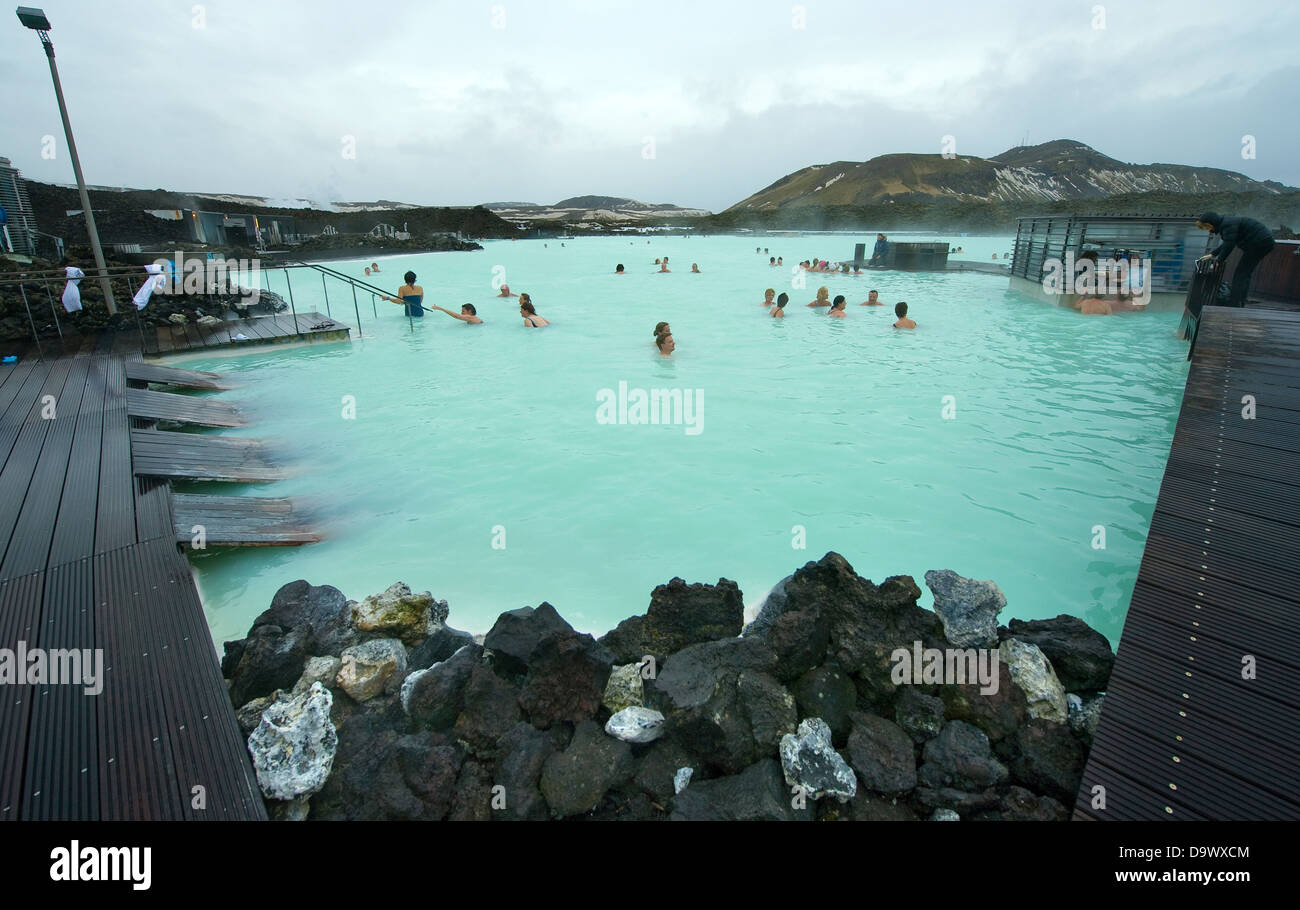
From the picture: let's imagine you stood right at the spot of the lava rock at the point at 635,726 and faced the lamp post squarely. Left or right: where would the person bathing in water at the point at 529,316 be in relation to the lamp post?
right

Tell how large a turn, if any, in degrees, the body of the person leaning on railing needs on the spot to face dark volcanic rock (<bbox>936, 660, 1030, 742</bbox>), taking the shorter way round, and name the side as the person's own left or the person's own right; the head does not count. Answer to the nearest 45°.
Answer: approximately 90° to the person's own left

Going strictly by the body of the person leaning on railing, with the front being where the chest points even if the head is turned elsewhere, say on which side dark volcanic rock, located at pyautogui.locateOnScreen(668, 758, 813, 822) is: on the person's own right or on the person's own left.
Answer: on the person's own left

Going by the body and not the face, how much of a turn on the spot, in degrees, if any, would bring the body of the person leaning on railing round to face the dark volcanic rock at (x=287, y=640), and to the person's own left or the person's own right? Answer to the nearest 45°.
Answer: approximately 90° to the person's own left

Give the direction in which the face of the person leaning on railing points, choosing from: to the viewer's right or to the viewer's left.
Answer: to the viewer's left

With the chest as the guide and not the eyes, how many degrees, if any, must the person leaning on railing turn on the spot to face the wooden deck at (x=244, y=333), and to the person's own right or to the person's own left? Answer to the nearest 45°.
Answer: approximately 45° to the person's own left

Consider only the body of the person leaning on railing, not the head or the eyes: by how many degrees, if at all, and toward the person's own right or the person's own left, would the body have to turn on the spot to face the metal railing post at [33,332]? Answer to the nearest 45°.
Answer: approximately 45° to the person's own left

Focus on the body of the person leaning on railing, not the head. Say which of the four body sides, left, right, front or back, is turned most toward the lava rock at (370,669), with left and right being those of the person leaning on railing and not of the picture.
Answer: left

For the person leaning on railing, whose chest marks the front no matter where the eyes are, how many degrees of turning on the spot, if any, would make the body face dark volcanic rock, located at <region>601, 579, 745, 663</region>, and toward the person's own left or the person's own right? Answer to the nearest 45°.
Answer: approximately 90° to the person's own left

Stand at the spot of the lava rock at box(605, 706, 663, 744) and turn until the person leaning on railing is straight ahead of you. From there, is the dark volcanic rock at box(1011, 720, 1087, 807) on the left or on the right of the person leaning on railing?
right

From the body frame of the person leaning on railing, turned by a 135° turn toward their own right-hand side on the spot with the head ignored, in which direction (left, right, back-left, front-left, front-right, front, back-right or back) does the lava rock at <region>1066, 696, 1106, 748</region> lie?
back-right

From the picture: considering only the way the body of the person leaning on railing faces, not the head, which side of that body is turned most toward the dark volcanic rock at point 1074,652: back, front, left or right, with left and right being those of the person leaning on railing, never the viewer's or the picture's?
left

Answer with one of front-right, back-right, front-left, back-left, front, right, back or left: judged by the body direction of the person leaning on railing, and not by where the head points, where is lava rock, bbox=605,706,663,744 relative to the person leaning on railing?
left

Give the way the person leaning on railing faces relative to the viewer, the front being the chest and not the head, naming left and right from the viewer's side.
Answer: facing to the left of the viewer
